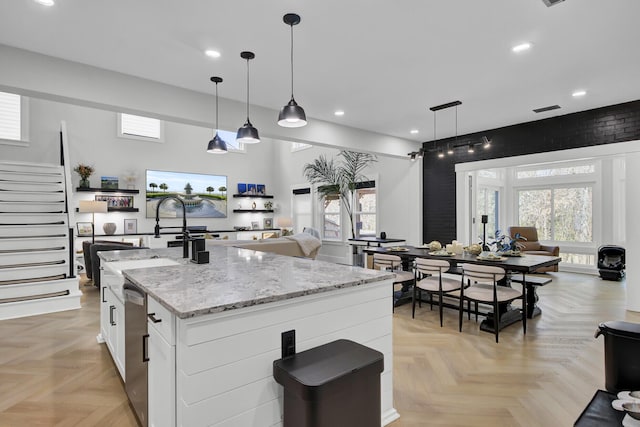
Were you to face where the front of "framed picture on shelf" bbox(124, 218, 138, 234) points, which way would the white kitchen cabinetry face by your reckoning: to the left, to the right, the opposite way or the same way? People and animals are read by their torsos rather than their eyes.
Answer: to the right

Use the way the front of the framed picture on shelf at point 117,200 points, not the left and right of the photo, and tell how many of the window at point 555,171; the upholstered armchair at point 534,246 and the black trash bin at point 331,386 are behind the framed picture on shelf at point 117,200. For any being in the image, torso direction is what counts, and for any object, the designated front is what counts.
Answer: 0

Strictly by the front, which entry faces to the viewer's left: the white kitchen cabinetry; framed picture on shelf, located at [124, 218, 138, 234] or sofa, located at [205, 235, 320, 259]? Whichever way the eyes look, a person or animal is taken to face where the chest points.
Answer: the white kitchen cabinetry

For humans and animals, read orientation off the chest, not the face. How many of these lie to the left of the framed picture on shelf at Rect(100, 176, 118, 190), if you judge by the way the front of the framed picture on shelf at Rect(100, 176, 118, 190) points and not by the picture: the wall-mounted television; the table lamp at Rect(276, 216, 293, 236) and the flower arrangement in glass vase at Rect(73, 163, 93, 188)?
2

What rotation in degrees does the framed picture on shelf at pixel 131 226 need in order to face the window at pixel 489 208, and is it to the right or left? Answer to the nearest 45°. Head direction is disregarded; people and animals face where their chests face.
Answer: approximately 45° to its left

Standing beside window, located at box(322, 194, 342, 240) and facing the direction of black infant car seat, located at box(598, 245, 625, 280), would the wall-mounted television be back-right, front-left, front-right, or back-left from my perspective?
back-right

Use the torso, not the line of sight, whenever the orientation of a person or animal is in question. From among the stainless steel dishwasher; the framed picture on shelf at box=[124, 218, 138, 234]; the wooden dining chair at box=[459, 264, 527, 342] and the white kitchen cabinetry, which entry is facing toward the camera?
the framed picture on shelf

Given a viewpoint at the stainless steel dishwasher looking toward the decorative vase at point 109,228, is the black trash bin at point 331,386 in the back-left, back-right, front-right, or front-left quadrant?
back-right

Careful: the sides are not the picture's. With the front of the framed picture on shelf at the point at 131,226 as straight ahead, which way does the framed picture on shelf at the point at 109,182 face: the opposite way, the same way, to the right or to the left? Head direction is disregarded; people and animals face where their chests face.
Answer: the same way

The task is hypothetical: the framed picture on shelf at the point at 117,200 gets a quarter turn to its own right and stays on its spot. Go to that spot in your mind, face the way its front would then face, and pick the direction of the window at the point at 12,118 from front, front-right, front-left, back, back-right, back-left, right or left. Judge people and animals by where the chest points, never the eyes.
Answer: front

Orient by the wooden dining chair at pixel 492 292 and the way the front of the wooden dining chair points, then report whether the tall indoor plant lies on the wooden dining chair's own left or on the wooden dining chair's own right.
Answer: on the wooden dining chair's own left

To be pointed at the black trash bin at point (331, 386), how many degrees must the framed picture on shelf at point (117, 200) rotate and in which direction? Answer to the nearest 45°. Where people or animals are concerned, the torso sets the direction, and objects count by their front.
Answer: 0° — it already faces it

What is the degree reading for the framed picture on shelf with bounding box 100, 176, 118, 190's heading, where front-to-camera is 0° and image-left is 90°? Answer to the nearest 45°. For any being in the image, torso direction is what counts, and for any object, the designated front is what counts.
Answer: approximately 0°

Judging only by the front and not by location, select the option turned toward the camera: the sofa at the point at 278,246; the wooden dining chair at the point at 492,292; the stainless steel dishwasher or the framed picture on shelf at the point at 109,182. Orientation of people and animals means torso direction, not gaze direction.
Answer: the framed picture on shelf

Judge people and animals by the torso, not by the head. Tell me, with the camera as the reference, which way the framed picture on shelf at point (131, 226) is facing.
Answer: facing the viewer

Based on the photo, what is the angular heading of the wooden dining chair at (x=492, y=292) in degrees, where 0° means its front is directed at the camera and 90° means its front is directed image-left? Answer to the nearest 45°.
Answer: approximately 225°

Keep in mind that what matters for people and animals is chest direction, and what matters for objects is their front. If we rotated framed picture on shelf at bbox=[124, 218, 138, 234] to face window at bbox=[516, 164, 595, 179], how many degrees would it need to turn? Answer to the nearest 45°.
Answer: approximately 45° to its left

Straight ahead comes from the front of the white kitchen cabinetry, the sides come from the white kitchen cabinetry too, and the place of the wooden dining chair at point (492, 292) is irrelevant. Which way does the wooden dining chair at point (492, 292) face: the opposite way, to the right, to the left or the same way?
the opposite way

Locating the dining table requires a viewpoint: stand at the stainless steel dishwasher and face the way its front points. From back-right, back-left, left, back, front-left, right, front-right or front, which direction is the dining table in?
back

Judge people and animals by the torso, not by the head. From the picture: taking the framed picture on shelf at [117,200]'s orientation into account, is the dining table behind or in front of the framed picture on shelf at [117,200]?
in front

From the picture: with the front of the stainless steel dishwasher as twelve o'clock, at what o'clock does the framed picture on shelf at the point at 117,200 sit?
The framed picture on shelf is roughly at 3 o'clock from the stainless steel dishwasher.

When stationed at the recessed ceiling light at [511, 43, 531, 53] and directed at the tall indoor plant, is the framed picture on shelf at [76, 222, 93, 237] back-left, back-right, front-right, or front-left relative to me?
front-left
